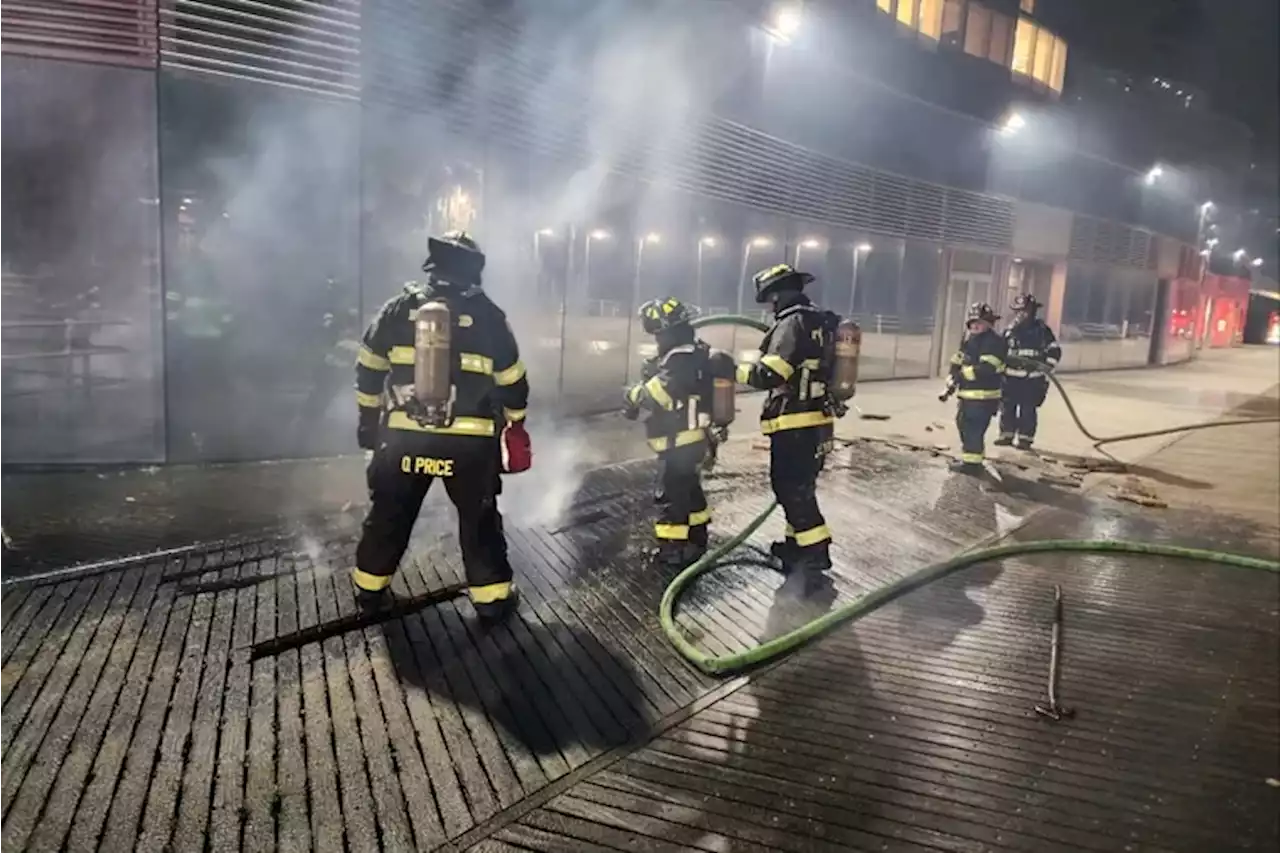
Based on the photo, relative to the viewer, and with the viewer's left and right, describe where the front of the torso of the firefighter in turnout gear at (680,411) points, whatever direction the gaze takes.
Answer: facing to the left of the viewer

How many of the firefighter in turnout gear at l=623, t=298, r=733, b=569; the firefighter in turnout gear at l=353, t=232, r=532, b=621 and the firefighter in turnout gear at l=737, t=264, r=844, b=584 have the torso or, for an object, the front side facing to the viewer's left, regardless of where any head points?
2

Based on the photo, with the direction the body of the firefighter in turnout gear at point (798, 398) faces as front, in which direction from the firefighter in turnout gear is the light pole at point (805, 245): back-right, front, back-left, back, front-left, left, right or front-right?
right

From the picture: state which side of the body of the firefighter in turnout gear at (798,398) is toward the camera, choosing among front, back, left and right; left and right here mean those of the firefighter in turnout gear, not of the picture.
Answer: left

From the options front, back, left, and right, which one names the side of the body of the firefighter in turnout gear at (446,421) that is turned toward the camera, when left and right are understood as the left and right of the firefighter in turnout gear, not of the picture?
back

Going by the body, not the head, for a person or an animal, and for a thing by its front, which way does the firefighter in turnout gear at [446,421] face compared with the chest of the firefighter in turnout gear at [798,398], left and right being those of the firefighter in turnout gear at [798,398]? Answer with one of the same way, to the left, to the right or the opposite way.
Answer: to the right

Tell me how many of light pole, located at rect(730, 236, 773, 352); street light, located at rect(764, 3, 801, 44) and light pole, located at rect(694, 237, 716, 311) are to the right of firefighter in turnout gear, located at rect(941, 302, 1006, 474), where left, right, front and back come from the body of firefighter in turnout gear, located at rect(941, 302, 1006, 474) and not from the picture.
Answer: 3

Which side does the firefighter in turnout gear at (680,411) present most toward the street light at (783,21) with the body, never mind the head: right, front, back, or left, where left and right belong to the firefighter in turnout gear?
right

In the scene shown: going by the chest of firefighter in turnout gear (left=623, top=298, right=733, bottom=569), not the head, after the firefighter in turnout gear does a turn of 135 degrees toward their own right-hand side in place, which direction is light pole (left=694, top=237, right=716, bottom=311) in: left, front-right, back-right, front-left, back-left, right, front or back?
front-left

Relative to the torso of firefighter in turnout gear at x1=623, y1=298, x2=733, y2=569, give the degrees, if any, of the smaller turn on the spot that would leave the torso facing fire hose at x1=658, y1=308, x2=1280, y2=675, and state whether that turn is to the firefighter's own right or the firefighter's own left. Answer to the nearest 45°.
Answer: approximately 180°

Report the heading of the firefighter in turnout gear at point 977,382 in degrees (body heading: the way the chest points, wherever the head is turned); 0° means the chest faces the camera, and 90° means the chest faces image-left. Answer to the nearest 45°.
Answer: approximately 45°

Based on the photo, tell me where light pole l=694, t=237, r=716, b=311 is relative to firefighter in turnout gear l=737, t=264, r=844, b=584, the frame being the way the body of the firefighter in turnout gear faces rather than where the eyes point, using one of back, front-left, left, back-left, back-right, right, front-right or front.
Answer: right

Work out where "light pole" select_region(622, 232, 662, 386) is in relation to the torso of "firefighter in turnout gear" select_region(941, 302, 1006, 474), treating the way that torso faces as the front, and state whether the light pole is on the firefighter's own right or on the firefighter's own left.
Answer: on the firefighter's own right

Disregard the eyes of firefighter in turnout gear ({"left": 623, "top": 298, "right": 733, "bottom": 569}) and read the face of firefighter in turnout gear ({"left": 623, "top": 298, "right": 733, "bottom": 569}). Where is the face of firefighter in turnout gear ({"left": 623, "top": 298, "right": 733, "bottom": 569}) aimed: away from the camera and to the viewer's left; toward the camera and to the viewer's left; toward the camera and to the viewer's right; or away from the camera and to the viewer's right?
away from the camera and to the viewer's left

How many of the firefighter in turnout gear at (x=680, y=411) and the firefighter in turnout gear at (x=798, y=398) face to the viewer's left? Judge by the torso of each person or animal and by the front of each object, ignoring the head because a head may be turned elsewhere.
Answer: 2

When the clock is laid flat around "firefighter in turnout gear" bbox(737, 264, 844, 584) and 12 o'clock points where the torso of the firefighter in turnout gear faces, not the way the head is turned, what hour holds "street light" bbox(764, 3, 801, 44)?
The street light is roughly at 3 o'clock from the firefighter in turnout gear.

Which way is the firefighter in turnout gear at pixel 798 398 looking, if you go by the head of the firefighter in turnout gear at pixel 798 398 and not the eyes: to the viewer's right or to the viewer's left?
to the viewer's left
